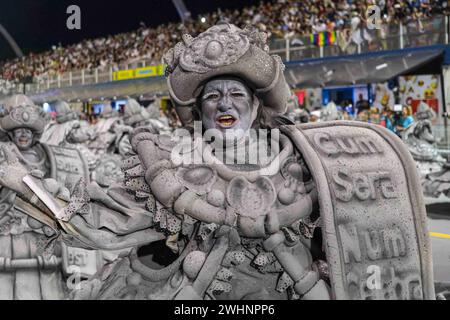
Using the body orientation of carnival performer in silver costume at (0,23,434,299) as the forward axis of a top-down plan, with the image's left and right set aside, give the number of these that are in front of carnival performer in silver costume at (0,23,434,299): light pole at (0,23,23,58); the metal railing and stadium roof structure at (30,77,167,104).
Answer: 0

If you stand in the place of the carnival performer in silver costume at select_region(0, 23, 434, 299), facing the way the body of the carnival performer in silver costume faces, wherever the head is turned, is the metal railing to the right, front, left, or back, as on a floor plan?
back

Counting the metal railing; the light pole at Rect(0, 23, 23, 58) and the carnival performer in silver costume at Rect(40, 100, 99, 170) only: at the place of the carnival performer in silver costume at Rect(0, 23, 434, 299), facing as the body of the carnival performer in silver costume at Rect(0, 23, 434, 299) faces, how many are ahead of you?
0

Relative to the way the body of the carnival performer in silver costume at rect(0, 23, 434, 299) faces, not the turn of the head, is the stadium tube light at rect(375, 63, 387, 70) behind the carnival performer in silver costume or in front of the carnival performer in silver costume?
behind

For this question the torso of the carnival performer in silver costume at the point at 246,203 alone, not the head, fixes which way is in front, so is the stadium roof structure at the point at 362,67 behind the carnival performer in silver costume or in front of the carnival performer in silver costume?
behind

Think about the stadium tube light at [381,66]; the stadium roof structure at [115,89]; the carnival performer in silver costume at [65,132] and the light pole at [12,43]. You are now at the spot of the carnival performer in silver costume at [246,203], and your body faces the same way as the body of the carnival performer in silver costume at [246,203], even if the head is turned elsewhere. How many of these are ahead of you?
0

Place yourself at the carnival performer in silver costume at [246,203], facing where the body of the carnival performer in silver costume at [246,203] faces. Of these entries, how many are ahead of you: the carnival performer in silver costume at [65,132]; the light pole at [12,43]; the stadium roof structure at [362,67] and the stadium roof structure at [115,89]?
0

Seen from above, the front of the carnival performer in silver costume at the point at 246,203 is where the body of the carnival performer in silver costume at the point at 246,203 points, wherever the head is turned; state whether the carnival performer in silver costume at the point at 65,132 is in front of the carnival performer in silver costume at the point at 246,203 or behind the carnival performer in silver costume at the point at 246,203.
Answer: behind

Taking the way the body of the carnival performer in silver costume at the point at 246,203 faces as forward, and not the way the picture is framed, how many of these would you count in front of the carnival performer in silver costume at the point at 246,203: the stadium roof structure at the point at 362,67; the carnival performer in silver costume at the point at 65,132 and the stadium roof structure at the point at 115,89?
0

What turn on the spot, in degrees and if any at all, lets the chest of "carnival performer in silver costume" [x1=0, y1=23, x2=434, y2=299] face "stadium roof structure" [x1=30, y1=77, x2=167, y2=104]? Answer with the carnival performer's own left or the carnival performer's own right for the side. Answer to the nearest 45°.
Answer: approximately 180°

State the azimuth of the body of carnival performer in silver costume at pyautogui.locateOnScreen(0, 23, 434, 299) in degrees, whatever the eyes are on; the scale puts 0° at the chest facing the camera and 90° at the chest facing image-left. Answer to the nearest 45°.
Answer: approximately 0°
